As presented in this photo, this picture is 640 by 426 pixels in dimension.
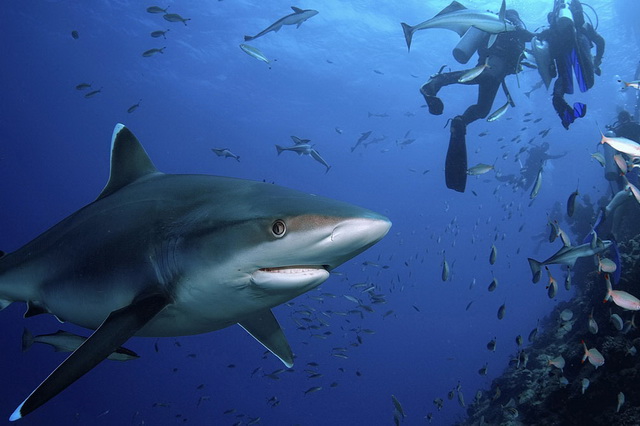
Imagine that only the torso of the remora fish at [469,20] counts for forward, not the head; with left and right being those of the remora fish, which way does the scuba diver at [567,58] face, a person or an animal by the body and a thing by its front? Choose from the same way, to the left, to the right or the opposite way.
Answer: to the left

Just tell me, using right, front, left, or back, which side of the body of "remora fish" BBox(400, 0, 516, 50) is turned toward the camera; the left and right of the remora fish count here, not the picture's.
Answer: right

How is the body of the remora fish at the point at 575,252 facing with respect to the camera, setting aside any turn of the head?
to the viewer's right

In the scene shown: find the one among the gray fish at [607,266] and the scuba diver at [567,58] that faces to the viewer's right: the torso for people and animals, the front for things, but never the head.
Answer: the gray fish

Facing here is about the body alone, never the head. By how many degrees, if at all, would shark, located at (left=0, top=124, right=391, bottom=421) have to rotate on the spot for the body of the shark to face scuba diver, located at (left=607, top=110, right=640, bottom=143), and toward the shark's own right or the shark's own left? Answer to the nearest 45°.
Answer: approximately 90° to the shark's own left

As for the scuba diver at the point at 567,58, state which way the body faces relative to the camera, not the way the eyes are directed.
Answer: away from the camera

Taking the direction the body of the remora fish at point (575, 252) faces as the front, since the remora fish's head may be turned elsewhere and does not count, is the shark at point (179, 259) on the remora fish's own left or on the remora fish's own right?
on the remora fish's own right

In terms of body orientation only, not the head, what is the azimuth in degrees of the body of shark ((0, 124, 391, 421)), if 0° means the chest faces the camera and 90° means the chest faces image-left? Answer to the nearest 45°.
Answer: approximately 315°

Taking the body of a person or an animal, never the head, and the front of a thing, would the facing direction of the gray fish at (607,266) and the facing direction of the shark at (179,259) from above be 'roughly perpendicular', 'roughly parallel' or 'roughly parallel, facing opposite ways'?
roughly parallel
